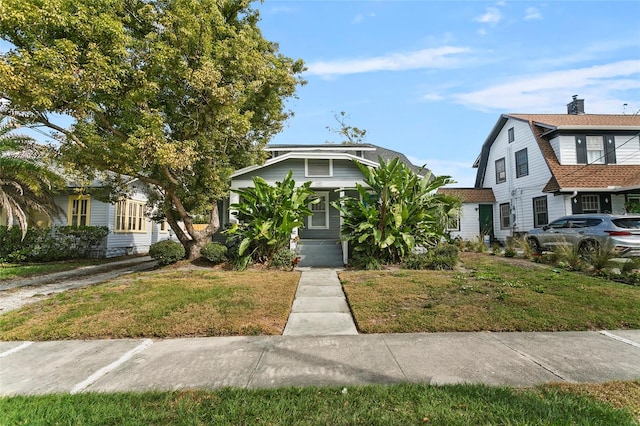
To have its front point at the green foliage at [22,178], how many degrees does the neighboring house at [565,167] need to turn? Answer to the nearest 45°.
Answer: approximately 90° to its right

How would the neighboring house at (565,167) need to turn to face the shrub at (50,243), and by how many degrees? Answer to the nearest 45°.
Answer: approximately 90° to its right

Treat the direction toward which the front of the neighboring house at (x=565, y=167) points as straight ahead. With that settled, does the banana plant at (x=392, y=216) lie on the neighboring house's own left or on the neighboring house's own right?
on the neighboring house's own right

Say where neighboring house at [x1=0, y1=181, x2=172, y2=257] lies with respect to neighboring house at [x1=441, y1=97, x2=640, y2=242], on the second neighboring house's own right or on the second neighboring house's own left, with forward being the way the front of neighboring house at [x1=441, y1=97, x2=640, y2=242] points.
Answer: on the second neighboring house's own right

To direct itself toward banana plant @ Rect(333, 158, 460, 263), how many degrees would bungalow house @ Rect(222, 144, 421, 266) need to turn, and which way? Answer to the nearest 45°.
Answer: approximately 45° to its left

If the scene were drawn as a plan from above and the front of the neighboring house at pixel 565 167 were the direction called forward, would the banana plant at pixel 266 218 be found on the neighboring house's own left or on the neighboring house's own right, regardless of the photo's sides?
on the neighboring house's own right

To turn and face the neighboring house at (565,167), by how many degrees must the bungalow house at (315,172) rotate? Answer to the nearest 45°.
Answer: approximately 90° to its left

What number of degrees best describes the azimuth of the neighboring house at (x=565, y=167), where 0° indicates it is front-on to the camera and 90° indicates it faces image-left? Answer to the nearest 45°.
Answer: approximately 315°

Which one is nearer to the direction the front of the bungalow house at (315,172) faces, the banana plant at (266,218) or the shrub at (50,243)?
the banana plant

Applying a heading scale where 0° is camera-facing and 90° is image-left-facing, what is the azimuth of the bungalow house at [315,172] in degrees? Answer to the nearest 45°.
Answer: approximately 0°

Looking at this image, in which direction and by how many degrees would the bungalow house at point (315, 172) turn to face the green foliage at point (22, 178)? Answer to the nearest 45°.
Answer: approximately 90° to its right
